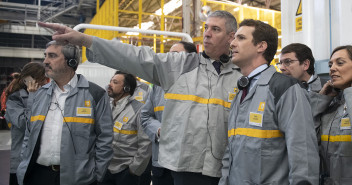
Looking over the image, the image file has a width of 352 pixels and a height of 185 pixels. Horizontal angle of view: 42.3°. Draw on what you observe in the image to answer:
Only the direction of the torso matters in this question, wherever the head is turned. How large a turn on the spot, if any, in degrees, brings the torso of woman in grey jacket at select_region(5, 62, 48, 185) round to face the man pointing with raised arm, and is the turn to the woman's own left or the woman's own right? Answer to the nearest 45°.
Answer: approximately 45° to the woman's own right

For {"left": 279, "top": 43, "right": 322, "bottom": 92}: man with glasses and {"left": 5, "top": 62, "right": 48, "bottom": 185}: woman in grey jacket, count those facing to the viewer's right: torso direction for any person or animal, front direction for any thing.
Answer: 1

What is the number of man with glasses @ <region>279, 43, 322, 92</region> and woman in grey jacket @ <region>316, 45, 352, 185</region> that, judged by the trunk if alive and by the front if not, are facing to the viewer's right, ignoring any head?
0

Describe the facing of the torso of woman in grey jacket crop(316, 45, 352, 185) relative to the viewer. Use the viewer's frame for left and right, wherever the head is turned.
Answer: facing the viewer and to the left of the viewer

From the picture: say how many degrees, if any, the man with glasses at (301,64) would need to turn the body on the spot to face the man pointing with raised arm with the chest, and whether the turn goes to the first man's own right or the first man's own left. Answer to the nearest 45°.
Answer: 0° — they already face them

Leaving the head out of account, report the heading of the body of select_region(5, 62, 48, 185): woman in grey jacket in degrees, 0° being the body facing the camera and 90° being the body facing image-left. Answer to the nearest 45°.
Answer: approximately 270°

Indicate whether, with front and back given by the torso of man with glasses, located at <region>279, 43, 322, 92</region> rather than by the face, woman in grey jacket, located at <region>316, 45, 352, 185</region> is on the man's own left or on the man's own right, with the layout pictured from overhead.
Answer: on the man's own left

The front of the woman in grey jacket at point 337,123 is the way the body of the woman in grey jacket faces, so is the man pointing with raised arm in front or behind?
in front

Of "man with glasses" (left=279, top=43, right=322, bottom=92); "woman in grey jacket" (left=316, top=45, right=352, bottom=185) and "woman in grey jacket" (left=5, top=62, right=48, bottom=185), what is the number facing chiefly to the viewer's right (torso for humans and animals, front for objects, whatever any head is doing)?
1

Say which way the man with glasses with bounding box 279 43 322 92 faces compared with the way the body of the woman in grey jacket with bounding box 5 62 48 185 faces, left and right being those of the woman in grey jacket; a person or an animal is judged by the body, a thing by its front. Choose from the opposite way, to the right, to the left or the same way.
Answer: the opposite way

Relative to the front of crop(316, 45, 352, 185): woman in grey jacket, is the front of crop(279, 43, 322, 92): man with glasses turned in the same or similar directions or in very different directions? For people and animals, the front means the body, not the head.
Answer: same or similar directions

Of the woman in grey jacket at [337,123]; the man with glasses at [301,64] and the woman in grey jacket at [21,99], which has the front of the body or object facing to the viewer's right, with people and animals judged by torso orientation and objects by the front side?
the woman in grey jacket at [21,99]

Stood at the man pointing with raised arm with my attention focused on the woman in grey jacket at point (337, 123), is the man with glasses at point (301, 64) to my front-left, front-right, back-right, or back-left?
front-left

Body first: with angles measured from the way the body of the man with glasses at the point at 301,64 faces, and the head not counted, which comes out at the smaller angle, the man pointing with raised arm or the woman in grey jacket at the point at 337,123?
the man pointing with raised arm
